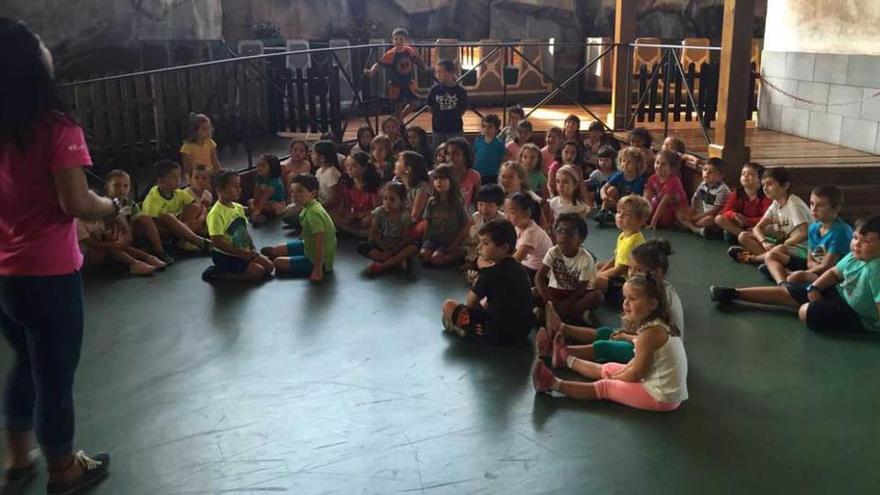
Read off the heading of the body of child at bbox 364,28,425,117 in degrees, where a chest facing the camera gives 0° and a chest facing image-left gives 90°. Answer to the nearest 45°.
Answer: approximately 0°

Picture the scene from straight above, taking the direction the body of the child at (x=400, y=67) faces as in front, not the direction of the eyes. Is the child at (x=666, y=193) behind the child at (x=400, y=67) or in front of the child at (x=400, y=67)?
in front

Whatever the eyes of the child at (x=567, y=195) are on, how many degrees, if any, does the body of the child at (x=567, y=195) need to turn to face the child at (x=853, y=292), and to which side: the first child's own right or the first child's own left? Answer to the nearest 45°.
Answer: approximately 90° to the first child's own left

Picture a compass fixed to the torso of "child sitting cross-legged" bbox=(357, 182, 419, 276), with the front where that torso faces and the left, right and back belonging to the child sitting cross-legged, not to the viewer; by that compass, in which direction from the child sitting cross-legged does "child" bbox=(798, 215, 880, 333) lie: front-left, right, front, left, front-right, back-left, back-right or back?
front-left

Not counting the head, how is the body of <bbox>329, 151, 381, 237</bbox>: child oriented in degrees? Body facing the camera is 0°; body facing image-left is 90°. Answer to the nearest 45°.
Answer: approximately 45°

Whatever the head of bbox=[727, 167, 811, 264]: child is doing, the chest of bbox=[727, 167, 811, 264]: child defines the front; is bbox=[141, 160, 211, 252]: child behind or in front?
in front

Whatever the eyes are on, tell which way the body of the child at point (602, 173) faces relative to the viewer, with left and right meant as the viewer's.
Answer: facing the viewer and to the left of the viewer

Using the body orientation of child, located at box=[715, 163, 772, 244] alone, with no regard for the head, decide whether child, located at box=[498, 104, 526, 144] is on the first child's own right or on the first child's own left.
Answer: on the first child's own right

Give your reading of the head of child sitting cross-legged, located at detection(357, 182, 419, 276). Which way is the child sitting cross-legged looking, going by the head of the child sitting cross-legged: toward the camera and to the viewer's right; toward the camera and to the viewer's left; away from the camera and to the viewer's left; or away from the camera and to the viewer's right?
toward the camera and to the viewer's left

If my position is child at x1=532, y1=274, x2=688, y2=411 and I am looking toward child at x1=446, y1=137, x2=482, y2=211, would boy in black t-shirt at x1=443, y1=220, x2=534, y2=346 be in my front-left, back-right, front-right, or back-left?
front-left

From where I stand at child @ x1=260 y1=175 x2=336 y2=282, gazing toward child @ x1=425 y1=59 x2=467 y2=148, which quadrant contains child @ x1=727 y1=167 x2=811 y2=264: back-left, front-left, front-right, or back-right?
front-right

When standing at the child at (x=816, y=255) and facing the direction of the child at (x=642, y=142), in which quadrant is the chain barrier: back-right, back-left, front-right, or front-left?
front-right

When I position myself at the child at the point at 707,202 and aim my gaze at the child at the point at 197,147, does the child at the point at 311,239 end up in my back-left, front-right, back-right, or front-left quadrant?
front-left

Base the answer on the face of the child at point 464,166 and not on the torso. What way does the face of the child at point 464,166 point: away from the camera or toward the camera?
toward the camera

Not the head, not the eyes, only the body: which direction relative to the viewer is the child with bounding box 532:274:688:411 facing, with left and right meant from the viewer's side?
facing to the left of the viewer

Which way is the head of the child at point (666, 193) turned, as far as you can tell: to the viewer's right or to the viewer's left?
to the viewer's left

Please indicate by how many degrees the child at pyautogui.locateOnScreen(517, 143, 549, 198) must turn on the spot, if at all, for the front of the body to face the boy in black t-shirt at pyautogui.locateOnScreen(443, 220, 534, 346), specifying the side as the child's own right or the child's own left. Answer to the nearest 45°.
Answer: approximately 45° to the child's own left

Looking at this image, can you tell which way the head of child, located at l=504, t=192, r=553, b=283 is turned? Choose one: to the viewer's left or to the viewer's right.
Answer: to the viewer's left
